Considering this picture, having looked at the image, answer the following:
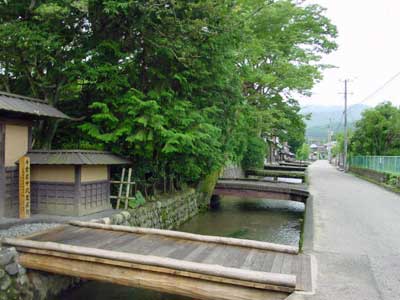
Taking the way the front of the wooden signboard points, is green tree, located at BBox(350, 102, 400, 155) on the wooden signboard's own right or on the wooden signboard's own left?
on the wooden signboard's own left

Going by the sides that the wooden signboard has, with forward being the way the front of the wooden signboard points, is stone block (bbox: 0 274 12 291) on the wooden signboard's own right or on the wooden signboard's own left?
on the wooden signboard's own right

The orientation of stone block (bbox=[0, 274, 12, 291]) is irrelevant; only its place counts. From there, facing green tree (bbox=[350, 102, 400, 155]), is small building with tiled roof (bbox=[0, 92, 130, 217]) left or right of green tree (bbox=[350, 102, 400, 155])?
left

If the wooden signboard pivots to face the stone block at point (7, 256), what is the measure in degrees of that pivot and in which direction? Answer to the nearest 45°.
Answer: approximately 45° to its right

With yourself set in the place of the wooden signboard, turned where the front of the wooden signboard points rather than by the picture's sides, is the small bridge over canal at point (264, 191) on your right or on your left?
on your left

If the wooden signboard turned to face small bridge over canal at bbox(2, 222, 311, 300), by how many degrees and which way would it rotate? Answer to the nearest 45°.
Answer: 0° — it already faces it

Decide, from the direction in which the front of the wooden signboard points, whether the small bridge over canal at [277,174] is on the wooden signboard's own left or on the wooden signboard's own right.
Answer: on the wooden signboard's own left

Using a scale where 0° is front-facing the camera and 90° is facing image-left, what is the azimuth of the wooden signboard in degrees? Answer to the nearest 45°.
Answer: approximately 315°
